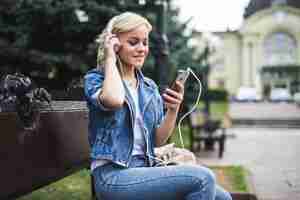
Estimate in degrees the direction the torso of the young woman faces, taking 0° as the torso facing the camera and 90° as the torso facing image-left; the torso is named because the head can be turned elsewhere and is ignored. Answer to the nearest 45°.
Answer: approximately 315°

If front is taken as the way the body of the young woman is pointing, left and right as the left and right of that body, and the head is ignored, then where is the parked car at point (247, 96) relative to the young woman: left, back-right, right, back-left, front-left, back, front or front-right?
back-left

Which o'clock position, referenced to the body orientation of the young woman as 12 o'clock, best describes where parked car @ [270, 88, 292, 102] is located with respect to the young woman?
The parked car is roughly at 8 o'clock from the young woman.
